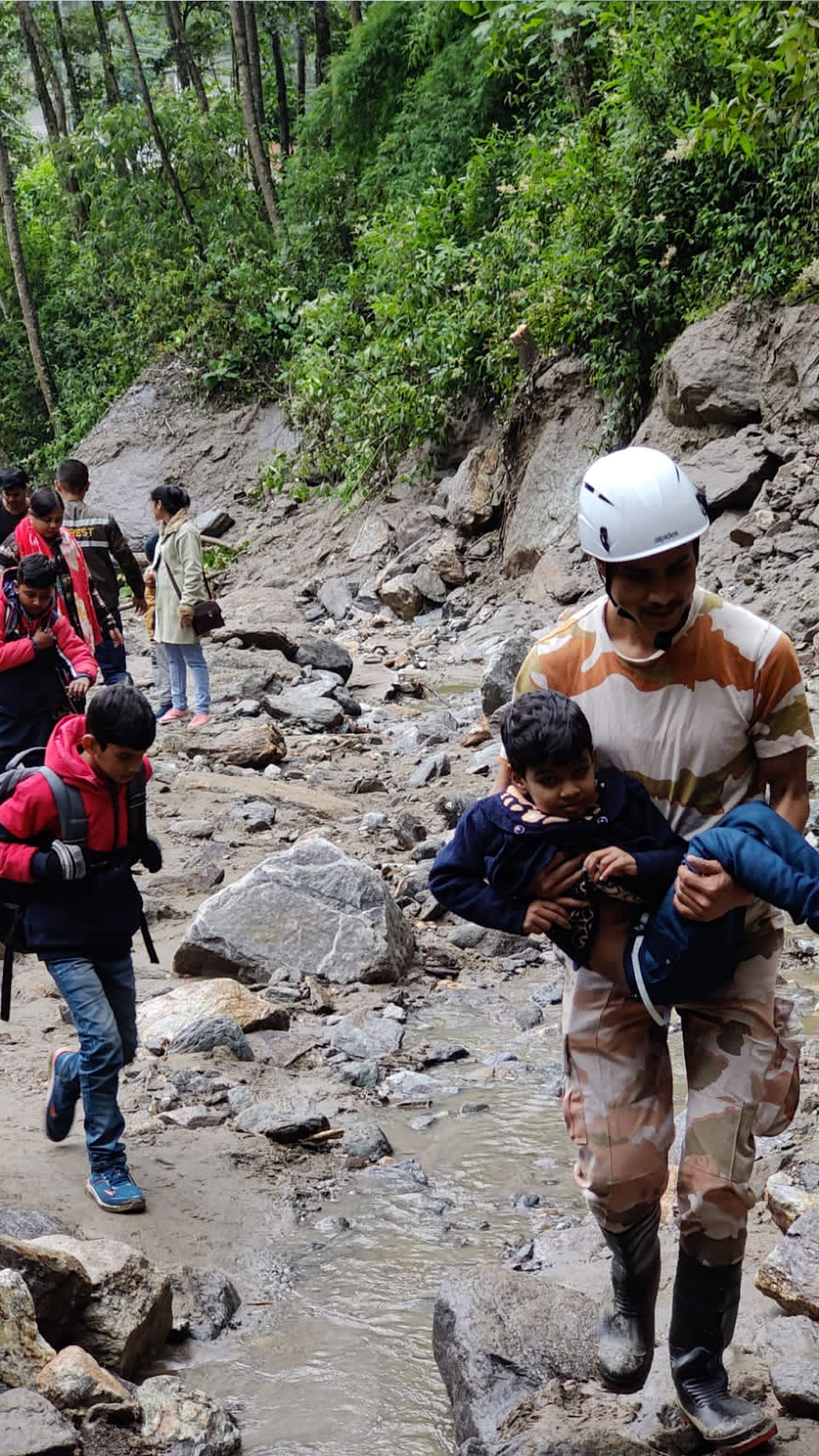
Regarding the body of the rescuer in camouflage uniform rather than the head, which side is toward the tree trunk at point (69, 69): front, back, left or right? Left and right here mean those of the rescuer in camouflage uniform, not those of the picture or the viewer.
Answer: back

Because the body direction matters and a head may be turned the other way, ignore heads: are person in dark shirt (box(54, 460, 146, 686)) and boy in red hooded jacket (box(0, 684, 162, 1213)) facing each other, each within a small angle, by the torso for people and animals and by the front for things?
no

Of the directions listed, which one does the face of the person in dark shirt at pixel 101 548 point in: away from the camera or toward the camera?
away from the camera

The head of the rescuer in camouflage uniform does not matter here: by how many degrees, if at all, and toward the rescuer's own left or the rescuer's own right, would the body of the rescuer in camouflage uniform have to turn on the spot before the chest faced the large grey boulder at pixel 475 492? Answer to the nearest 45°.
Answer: approximately 180°

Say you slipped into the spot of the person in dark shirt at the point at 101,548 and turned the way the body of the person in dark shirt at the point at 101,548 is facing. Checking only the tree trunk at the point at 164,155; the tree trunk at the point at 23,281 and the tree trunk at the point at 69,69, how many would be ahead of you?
3

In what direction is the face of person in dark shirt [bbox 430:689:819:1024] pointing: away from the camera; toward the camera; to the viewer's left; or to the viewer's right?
toward the camera

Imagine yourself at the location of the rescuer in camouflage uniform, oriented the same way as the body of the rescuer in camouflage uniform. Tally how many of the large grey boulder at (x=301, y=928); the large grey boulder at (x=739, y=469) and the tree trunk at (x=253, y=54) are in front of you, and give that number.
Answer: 0

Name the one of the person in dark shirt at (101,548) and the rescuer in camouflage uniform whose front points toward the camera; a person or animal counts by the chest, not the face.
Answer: the rescuer in camouflage uniform

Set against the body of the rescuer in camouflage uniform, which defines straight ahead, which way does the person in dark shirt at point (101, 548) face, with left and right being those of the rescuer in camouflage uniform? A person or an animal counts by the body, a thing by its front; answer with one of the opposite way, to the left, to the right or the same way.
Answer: the opposite way

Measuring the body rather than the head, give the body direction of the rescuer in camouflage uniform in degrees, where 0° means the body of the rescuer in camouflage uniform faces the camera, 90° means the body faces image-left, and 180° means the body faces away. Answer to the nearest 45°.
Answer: approximately 0°

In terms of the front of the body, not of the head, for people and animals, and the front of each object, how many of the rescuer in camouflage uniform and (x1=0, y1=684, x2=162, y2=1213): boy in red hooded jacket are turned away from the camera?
0

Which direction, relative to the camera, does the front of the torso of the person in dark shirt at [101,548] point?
away from the camera

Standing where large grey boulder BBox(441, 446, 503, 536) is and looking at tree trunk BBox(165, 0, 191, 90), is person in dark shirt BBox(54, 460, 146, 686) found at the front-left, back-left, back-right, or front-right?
back-left

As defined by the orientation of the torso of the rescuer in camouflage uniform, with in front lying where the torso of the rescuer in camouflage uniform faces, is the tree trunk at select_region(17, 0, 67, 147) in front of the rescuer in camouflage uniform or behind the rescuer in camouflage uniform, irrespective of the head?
behind

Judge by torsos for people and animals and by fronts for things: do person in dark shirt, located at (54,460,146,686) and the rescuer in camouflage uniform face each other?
no
